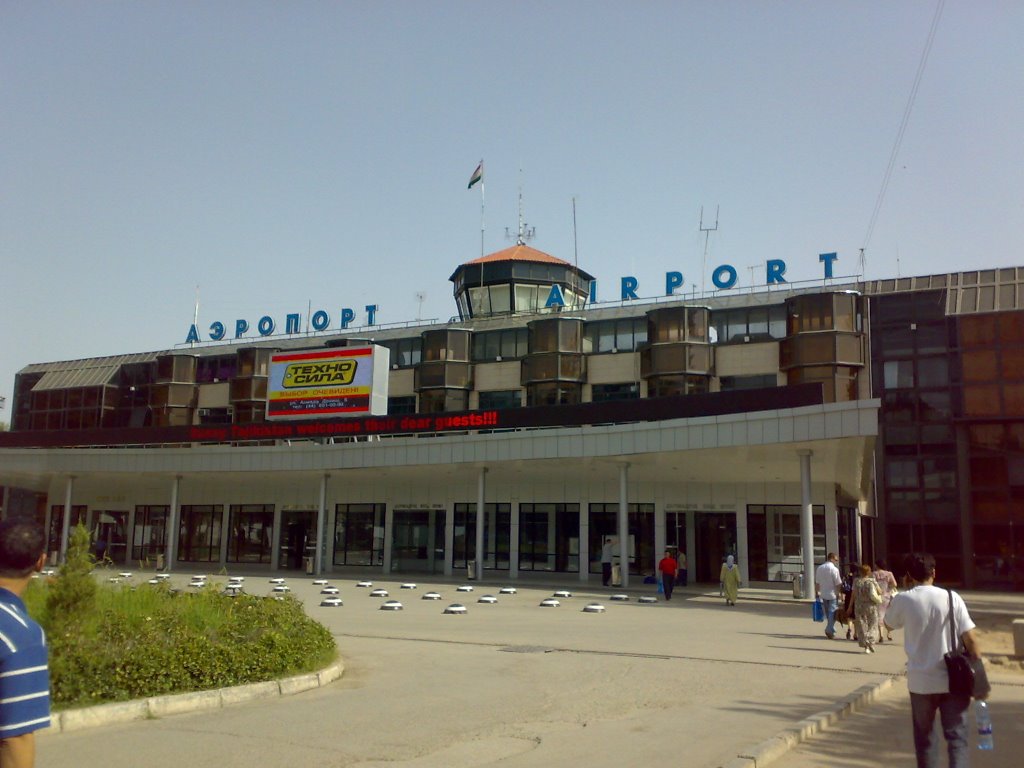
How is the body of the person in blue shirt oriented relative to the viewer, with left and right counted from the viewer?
facing away from the viewer and to the right of the viewer

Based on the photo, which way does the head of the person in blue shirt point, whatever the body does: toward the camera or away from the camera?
away from the camera

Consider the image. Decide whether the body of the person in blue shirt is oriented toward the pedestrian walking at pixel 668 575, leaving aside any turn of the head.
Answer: yes
